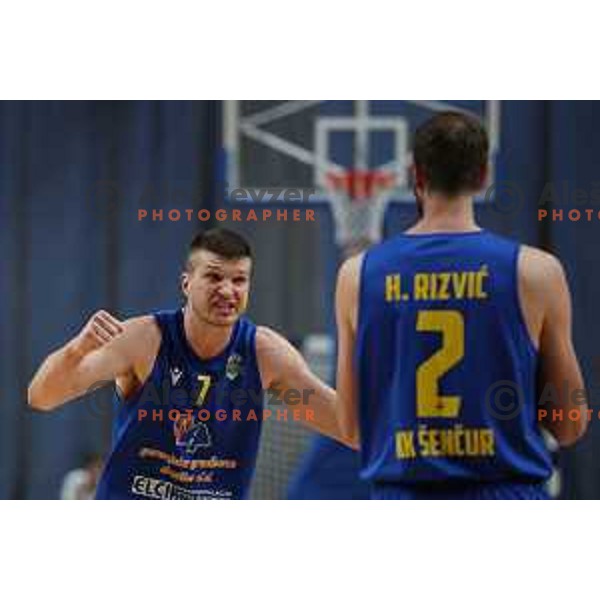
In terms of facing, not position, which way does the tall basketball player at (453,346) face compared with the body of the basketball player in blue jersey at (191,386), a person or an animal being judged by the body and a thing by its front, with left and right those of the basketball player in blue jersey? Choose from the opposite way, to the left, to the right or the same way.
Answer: the opposite way

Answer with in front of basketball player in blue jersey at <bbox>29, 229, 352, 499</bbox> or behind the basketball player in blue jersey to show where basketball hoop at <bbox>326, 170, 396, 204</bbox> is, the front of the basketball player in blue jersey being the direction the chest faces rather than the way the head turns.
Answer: behind

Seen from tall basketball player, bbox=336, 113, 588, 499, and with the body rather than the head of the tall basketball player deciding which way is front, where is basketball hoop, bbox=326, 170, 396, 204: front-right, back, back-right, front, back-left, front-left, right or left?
front

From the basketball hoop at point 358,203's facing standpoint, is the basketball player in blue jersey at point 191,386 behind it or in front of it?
in front

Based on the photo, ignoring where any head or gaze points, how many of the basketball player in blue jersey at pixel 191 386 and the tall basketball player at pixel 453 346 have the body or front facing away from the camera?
1

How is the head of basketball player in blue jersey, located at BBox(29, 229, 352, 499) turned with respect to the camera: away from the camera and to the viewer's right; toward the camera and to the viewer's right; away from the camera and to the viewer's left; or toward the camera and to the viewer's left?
toward the camera and to the viewer's right

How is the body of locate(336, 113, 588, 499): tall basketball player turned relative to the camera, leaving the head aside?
away from the camera

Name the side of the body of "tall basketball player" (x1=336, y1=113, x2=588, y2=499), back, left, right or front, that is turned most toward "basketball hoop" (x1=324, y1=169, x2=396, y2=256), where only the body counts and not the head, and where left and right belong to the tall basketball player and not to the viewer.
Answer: front

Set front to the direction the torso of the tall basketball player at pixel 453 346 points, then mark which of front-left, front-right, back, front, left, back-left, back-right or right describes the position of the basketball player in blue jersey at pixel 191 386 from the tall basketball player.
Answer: front-left

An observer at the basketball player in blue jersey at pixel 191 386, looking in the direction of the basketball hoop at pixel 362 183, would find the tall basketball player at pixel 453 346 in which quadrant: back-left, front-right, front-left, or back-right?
back-right

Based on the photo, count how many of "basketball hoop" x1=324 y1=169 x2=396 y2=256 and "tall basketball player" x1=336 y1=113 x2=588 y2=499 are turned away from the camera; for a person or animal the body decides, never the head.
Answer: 1

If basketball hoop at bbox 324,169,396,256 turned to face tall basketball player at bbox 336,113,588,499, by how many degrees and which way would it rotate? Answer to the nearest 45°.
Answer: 0° — it already faces them

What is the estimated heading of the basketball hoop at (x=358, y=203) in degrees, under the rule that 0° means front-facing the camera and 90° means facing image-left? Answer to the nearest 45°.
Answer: approximately 0°

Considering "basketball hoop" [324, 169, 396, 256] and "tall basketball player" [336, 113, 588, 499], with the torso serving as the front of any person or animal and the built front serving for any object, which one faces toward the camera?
the basketball hoop

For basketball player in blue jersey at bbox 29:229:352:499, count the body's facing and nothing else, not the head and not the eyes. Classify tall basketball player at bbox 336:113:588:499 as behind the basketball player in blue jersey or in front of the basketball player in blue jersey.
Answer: in front

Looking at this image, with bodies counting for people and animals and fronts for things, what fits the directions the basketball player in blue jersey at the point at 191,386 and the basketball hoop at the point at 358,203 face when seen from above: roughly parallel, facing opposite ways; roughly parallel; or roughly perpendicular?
roughly parallel
